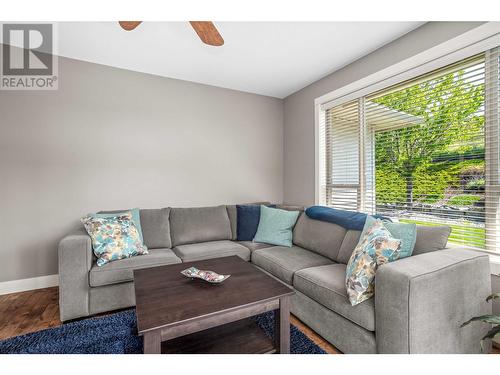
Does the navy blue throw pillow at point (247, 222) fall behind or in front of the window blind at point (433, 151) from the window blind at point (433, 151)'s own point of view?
in front

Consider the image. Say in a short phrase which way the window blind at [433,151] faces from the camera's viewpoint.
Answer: facing the viewer and to the left of the viewer

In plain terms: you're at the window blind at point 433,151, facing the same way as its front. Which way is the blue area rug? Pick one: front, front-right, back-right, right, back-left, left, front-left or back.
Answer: front

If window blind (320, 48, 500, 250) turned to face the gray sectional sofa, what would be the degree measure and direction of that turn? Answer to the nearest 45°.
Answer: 0° — it already faces it

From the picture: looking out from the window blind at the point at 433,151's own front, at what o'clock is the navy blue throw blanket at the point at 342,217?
The navy blue throw blanket is roughly at 1 o'clock from the window blind.

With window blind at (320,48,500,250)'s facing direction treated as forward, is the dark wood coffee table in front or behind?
in front

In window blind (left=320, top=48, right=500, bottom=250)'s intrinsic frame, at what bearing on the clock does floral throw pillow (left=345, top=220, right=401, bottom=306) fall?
The floral throw pillow is roughly at 11 o'clock from the window blind.

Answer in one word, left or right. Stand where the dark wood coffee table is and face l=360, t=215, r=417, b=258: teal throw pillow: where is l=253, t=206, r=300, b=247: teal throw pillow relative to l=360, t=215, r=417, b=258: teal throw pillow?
left
